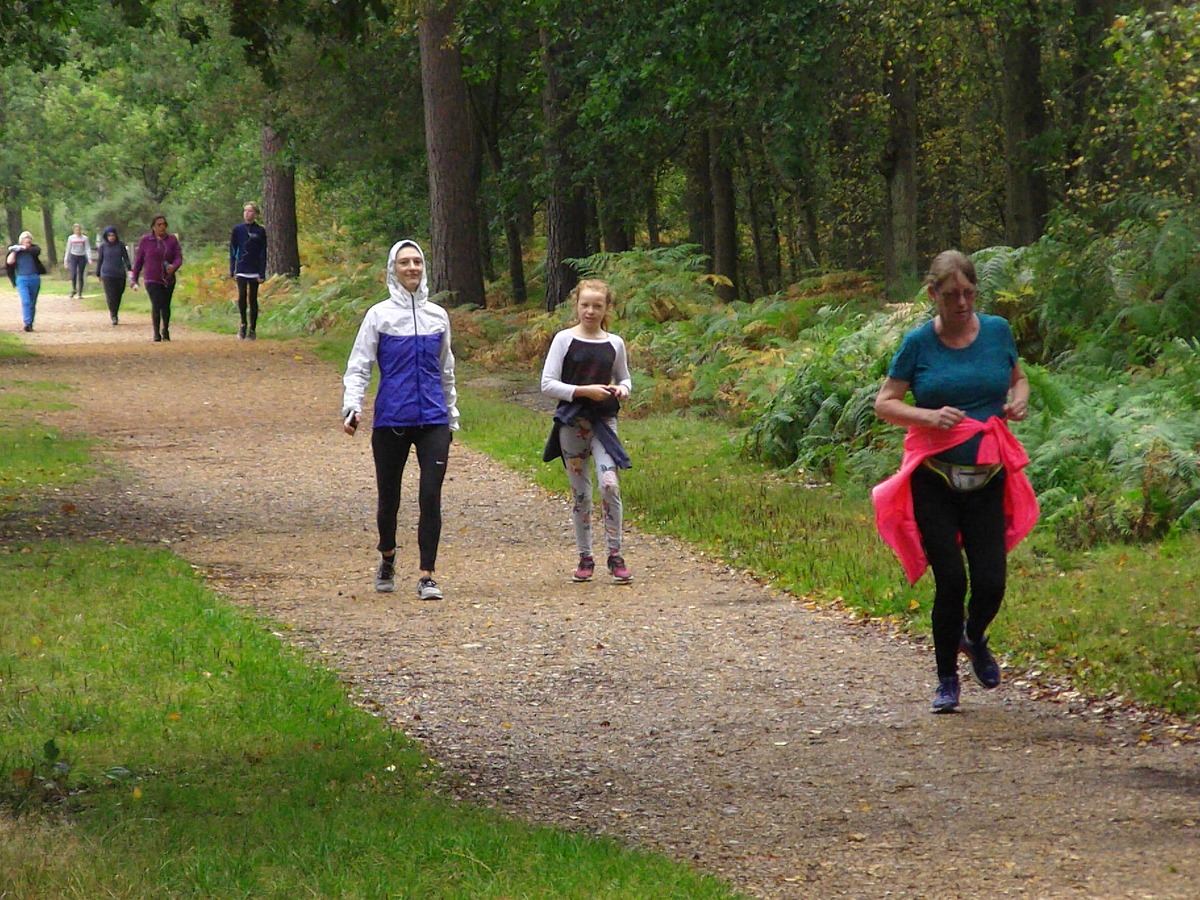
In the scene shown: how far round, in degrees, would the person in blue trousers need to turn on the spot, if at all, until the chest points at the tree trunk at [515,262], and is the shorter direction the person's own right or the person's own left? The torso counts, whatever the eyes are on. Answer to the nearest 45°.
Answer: approximately 90° to the person's own left

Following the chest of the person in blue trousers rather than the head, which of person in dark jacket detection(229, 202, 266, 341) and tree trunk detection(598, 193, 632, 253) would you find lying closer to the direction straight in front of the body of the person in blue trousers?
the person in dark jacket

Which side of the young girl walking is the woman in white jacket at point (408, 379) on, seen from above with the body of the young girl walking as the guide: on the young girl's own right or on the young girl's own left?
on the young girl's own right

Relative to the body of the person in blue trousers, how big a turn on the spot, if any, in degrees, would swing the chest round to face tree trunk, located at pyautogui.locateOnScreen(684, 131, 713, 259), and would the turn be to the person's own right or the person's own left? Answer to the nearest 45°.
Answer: approximately 90° to the person's own left

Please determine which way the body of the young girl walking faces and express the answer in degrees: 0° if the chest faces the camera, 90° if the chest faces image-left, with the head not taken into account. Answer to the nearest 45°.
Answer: approximately 0°

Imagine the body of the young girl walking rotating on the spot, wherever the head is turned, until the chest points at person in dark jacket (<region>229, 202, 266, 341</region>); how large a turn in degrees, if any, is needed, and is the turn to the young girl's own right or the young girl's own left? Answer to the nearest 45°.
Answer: approximately 180°

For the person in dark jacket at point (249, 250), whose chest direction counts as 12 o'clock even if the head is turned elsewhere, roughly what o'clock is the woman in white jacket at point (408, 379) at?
The woman in white jacket is roughly at 12 o'clock from the person in dark jacket.

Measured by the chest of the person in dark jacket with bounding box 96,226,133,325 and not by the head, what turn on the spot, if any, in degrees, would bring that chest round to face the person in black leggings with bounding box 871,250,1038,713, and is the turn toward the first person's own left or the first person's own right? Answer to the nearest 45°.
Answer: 0° — they already face them

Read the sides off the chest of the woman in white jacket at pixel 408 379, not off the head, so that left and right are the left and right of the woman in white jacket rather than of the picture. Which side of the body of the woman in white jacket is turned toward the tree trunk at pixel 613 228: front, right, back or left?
back

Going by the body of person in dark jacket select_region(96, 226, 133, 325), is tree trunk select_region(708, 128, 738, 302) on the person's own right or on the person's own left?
on the person's own left
